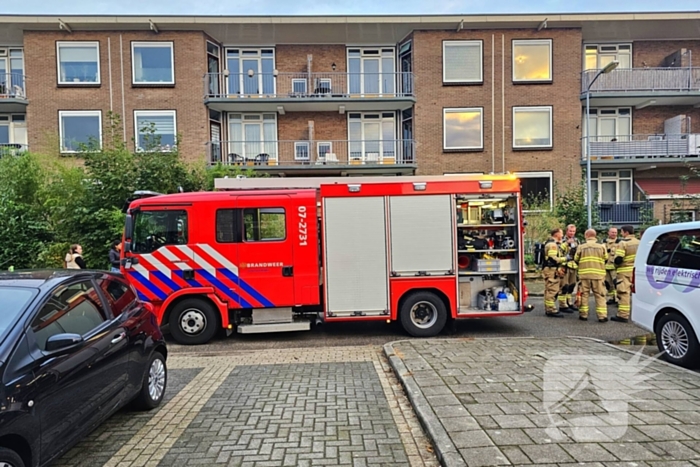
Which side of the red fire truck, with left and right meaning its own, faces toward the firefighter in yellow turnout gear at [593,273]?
back

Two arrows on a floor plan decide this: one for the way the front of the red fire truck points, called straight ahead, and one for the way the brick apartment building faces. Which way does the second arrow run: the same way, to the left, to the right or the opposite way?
to the left

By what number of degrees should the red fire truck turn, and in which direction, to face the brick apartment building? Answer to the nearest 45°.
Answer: approximately 90° to its right

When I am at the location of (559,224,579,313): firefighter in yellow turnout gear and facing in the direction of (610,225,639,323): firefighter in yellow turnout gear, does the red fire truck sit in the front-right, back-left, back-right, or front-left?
back-right

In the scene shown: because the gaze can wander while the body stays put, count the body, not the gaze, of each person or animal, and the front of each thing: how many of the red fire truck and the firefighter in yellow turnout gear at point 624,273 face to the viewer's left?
2

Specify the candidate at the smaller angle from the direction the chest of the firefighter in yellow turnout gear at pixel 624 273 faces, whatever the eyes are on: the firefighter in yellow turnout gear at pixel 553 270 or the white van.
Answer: the firefighter in yellow turnout gear

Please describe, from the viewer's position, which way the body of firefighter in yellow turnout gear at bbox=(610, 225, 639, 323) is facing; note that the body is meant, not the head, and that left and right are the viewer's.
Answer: facing to the left of the viewer

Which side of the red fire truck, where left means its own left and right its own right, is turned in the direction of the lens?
left

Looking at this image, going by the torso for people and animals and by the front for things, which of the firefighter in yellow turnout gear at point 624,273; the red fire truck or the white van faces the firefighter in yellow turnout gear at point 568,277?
the firefighter in yellow turnout gear at point 624,273

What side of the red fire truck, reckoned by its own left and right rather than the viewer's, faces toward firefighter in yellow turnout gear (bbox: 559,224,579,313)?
back
